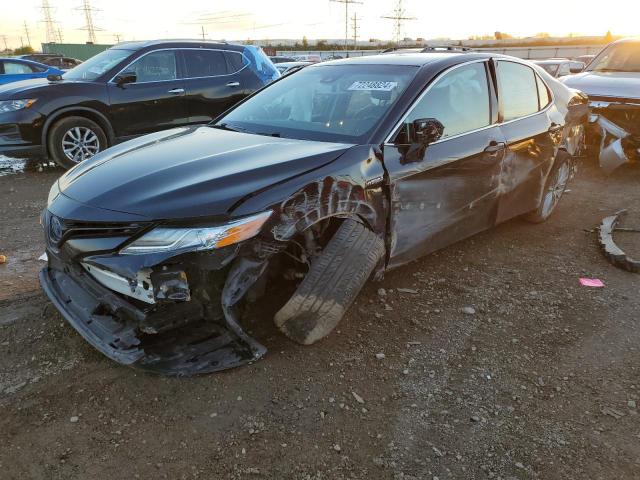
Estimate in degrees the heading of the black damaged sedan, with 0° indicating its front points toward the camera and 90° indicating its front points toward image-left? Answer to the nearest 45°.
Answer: approximately 45°

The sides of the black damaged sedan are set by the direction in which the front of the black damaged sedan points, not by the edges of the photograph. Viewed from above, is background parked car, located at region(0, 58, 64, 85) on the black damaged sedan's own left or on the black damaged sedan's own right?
on the black damaged sedan's own right

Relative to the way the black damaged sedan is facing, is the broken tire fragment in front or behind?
behind

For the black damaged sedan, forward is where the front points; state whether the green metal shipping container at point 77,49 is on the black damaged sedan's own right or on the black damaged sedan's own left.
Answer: on the black damaged sedan's own right

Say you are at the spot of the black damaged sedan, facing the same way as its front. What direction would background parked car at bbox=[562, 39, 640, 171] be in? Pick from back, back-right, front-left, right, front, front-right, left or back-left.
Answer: back

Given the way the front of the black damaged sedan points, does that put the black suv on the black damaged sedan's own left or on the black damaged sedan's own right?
on the black damaged sedan's own right
